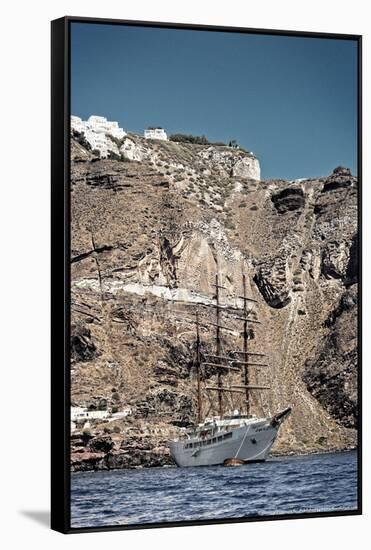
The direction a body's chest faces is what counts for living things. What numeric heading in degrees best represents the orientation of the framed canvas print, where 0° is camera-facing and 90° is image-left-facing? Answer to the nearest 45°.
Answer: approximately 315°
